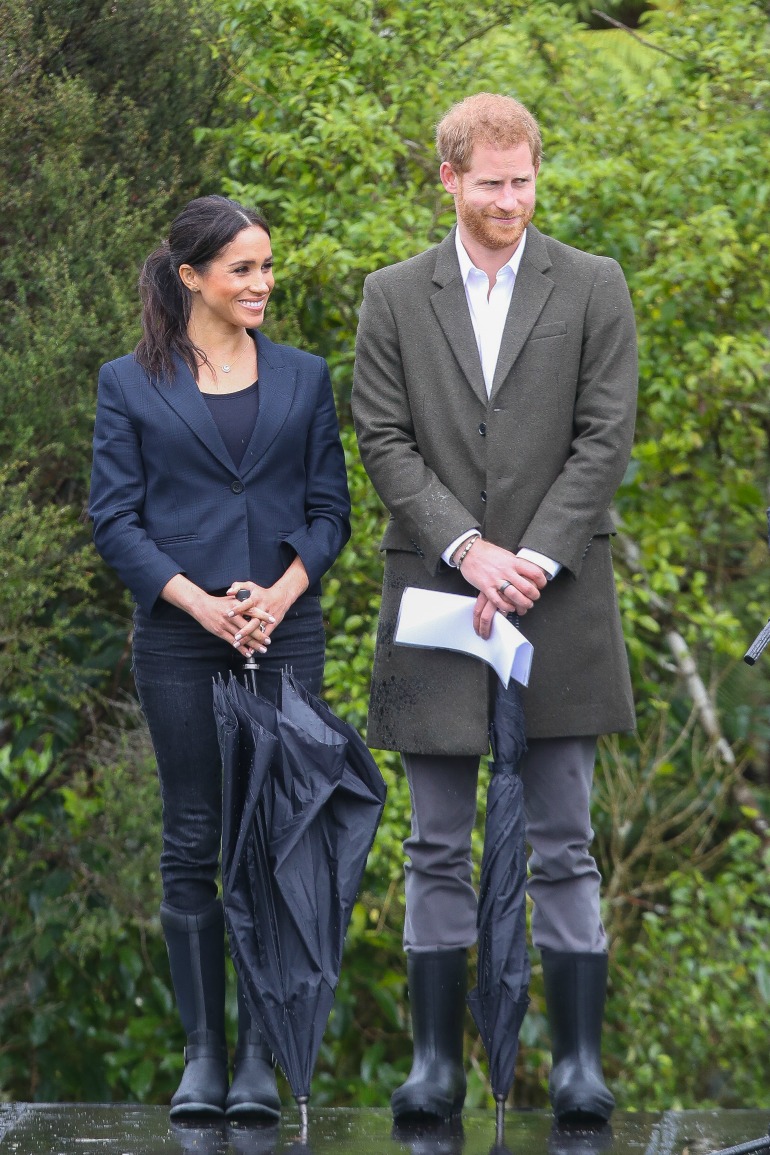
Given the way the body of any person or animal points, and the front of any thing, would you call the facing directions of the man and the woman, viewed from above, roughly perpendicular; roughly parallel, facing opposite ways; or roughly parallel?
roughly parallel

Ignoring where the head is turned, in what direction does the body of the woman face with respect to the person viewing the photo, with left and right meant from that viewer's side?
facing the viewer

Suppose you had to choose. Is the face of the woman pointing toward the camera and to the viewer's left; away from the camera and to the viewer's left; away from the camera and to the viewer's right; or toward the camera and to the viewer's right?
toward the camera and to the viewer's right

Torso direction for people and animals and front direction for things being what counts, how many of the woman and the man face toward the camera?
2

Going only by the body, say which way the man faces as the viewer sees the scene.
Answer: toward the camera
